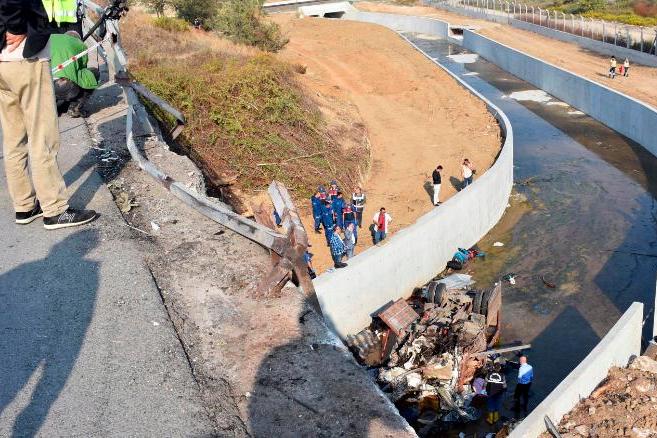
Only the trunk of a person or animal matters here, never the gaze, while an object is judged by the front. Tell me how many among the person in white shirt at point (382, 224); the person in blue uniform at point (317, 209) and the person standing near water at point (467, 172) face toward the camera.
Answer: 2

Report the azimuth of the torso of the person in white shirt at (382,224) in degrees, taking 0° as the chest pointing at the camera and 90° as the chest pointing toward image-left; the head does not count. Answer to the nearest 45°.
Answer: approximately 0°

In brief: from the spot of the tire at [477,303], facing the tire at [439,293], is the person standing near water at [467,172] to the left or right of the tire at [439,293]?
right

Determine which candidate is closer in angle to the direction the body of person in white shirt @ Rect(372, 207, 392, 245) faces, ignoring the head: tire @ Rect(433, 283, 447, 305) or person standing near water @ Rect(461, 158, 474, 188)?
the tire

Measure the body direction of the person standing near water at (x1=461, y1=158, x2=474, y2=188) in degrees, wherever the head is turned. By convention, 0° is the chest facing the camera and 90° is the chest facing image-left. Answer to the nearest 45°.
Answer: approximately 0°

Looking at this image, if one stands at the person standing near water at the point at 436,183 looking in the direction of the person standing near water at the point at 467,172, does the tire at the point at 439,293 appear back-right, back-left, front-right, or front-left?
back-right

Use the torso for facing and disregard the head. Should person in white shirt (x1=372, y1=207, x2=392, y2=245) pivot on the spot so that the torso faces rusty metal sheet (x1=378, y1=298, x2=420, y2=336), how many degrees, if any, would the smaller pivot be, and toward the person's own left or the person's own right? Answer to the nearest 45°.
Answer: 0° — they already face it
